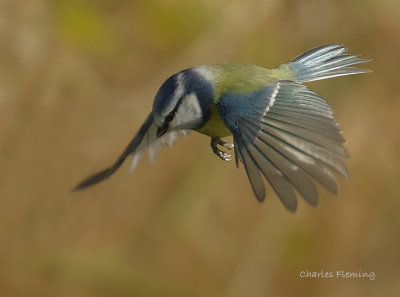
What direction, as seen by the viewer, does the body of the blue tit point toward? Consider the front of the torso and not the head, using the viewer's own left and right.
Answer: facing the viewer and to the left of the viewer
